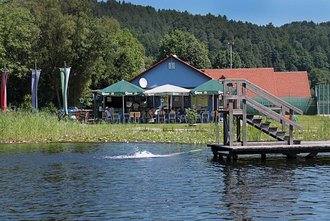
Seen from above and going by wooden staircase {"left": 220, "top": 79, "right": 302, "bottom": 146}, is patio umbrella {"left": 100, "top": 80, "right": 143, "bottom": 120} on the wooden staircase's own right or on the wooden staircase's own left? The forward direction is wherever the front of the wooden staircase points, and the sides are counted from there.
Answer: on the wooden staircase's own left

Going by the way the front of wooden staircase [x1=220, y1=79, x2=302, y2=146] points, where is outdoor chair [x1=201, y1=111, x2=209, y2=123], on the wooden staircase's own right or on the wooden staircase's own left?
on the wooden staircase's own left

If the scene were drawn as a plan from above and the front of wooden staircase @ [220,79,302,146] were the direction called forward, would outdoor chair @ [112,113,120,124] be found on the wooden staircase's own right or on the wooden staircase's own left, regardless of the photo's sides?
on the wooden staircase's own left

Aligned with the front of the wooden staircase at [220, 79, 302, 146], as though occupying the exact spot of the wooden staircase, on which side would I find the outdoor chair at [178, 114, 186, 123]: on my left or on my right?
on my left

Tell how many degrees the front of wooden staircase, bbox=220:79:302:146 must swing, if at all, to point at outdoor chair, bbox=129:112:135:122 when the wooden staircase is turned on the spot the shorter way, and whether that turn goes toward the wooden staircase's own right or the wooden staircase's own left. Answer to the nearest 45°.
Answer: approximately 135° to the wooden staircase's own left

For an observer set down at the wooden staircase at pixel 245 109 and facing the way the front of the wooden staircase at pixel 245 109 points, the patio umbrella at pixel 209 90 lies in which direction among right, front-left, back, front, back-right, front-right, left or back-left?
left

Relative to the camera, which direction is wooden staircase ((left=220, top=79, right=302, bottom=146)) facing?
to the viewer's right

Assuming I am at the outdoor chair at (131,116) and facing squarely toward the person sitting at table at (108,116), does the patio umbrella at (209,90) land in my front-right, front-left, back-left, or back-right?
back-right

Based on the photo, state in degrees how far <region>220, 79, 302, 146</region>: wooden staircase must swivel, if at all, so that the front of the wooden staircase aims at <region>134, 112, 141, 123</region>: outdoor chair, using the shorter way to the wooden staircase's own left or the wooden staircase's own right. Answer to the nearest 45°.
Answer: approximately 135° to the wooden staircase's own left

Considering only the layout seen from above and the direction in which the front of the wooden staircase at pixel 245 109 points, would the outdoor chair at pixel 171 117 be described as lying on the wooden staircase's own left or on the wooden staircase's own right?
on the wooden staircase's own left
